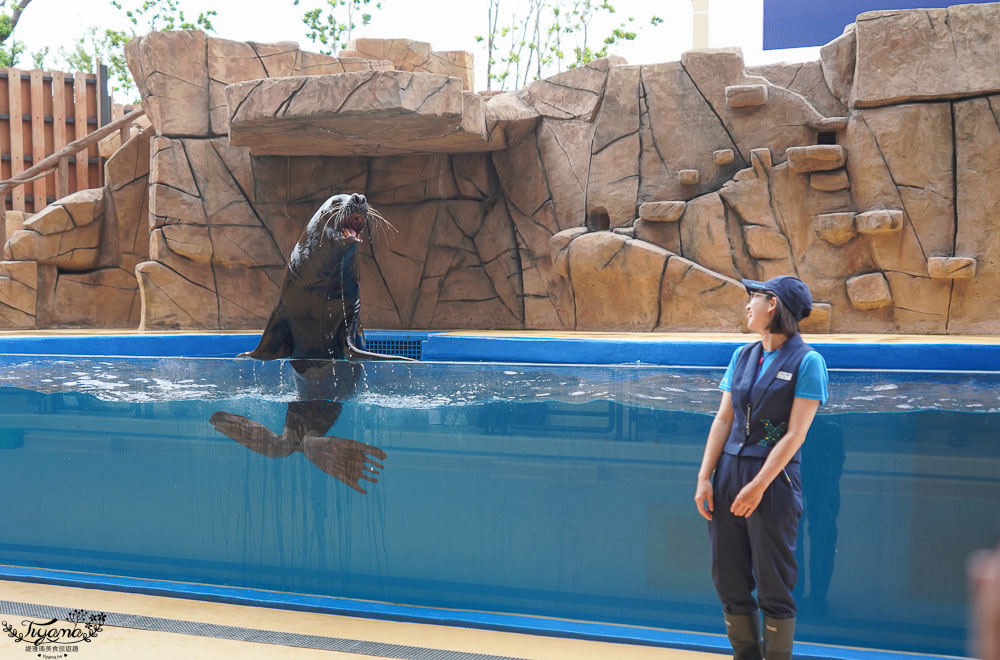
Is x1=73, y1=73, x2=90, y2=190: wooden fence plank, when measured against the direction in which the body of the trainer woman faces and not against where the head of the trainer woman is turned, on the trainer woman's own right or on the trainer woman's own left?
on the trainer woman's own right

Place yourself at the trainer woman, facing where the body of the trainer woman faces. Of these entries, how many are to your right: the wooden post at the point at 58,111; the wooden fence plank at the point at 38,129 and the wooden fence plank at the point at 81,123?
3

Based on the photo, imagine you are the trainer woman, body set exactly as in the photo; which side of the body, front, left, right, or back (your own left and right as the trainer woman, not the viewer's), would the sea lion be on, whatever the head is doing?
right

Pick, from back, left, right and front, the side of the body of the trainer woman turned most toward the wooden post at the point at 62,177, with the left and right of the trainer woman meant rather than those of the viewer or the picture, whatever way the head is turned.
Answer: right

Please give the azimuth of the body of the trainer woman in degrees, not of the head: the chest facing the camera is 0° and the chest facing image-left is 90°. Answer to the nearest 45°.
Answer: approximately 45°

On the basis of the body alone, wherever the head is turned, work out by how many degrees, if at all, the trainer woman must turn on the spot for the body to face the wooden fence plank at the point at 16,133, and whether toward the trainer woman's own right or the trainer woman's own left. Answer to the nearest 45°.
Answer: approximately 90° to the trainer woman's own right

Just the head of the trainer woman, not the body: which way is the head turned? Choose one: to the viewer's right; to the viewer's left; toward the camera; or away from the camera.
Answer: to the viewer's left

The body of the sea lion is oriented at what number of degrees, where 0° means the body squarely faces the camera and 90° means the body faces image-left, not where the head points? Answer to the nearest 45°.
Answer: approximately 315°
